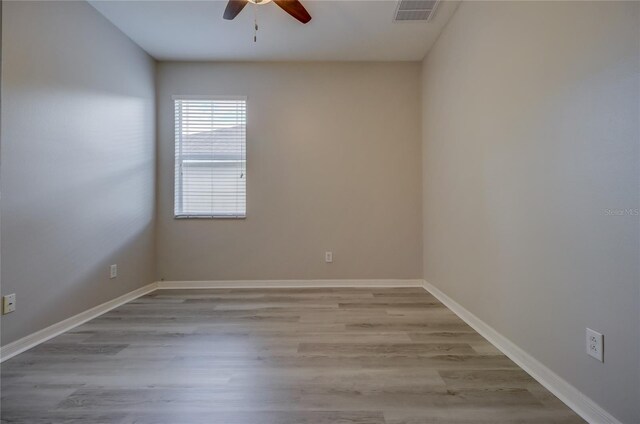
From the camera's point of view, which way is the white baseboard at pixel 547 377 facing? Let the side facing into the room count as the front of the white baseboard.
to the viewer's left

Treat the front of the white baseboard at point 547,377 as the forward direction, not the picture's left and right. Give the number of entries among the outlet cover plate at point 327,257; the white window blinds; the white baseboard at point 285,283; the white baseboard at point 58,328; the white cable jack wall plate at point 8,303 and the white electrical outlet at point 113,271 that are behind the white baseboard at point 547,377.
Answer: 0

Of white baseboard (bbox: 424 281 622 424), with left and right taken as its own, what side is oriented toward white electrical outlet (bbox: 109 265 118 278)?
front

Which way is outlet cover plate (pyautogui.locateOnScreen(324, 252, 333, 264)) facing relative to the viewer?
toward the camera

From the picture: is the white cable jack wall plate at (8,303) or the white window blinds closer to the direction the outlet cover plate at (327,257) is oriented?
the white cable jack wall plate

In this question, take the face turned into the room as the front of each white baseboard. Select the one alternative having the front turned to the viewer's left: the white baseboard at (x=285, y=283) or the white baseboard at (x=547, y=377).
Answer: the white baseboard at (x=547, y=377)

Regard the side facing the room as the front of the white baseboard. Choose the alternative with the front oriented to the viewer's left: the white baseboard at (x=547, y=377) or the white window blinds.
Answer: the white baseboard

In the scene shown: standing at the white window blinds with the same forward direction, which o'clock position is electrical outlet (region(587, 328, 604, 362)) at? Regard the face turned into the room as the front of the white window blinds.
The electrical outlet is roughly at 11 o'clock from the white window blinds.

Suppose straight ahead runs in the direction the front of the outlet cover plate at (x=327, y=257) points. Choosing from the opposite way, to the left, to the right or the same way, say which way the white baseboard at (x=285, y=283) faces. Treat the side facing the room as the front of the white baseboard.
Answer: the same way

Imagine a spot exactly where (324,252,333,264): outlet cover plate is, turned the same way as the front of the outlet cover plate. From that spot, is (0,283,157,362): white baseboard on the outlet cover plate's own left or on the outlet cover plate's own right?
on the outlet cover plate's own right

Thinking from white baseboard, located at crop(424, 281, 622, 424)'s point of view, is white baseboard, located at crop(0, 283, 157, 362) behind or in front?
in front

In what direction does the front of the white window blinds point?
toward the camera
